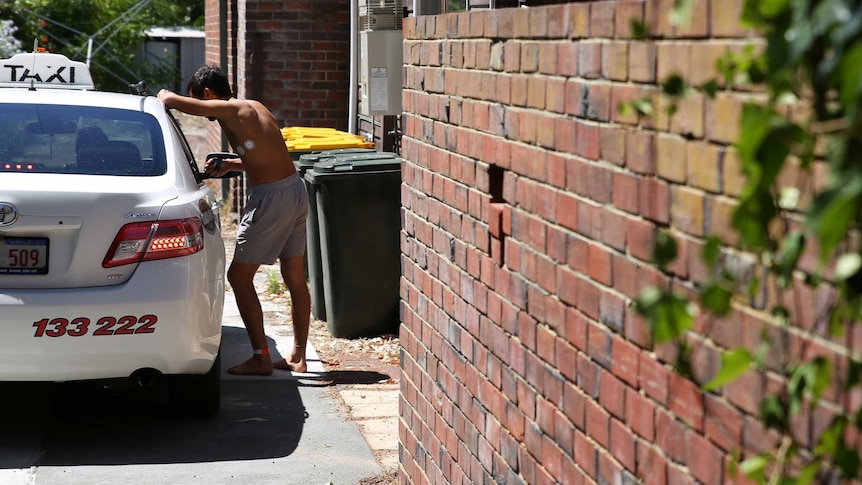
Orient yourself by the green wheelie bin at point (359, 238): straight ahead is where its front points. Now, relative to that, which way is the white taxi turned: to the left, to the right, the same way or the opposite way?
to the right

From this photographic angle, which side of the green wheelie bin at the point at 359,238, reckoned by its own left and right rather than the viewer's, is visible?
left

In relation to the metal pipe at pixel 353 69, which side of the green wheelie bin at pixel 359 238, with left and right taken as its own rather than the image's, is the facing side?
right

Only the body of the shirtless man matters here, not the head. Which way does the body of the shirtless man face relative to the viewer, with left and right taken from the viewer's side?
facing away from the viewer and to the left of the viewer

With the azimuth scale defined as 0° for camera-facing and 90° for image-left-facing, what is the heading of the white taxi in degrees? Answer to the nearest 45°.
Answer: approximately 180°

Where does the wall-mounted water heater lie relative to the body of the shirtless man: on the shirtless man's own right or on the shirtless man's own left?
on the shirtless man's own right

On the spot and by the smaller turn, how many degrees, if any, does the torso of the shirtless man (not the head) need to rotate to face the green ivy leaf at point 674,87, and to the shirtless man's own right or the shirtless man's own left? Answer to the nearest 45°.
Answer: approximately 135° to the shirtless man's own left
